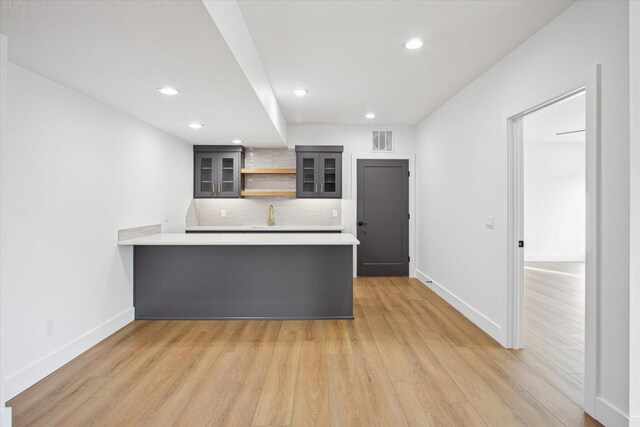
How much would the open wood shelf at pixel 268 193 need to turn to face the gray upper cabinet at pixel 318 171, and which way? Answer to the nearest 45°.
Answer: approximately 90° to its left

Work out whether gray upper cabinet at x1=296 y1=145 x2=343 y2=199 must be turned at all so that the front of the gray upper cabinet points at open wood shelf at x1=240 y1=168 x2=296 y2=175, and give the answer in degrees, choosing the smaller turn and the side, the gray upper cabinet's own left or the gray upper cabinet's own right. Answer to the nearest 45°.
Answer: approximately 90° to the gray upper cabinet's own right

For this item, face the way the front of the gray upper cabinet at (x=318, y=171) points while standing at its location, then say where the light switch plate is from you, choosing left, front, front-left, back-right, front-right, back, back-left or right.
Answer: front-left

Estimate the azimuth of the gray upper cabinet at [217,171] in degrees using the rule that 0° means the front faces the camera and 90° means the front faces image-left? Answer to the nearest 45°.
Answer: approximately 0°

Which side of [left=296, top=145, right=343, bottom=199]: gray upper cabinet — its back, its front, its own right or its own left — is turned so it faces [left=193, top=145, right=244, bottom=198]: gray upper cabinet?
right

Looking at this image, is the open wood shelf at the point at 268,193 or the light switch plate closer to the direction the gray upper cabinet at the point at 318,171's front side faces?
the light switch plate

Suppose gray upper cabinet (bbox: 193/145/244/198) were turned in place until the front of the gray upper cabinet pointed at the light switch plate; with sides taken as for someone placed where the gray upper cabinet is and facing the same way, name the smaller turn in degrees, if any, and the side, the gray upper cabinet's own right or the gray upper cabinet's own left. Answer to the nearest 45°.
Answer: approximately 45° to the gray upper cabinet's own left

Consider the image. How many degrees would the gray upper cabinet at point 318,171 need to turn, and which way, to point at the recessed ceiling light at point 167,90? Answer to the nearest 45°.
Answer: approximately 45° to its right

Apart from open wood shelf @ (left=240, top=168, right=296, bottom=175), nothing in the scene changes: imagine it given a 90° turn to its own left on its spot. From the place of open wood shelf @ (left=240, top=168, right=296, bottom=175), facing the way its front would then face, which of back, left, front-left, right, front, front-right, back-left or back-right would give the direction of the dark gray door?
front

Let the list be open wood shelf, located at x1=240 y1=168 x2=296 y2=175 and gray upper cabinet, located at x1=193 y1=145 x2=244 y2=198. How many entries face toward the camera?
2
